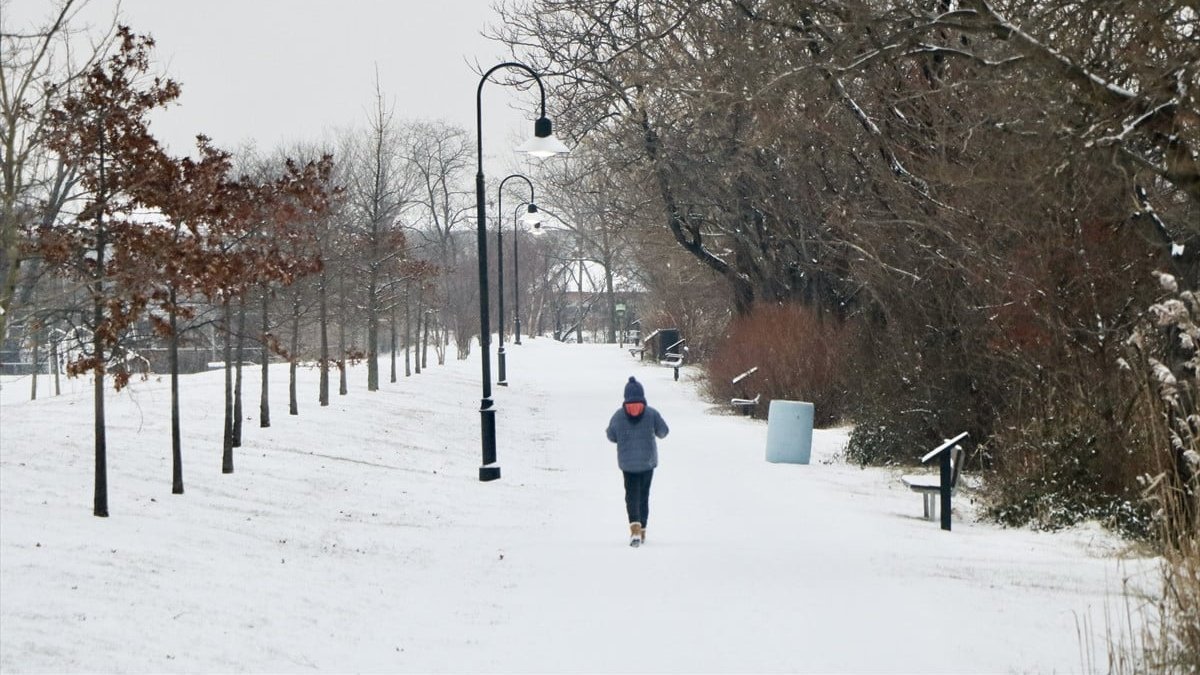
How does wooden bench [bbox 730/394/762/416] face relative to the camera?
to the viewer's left

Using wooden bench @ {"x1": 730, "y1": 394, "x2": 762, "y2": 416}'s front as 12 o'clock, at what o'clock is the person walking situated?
The person walking is roughly at 9 o'clock from the wooden bench.

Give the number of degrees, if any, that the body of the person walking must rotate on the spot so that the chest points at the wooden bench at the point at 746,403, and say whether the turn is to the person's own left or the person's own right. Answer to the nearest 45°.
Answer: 0° — they already face it

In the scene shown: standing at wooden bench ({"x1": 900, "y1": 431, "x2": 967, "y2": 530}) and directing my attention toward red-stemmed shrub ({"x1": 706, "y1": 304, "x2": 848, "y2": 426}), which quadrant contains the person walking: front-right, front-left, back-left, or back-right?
back-left

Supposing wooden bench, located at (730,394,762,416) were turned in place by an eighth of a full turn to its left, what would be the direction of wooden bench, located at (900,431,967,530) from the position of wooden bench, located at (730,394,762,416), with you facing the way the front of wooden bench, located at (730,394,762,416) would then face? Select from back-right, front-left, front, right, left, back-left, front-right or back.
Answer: front-left

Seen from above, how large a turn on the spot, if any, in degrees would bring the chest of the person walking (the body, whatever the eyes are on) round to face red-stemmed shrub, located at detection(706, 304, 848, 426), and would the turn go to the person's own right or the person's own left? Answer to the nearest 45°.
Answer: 0° — they already face it

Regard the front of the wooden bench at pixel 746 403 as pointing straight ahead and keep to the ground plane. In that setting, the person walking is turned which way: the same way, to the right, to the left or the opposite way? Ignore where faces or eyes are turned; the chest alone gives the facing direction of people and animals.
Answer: to the right

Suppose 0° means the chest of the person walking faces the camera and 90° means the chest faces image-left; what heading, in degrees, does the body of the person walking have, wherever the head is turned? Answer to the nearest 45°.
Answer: approximately 180°

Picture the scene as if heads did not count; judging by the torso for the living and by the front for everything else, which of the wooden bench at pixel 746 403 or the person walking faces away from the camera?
the person walking
